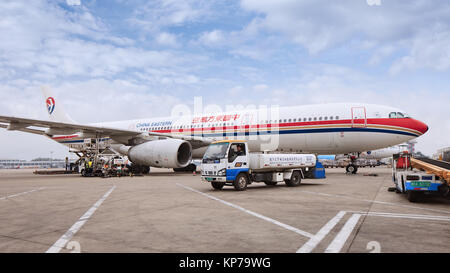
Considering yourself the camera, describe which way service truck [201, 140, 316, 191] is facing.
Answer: facing the viewer and to the left of the viewer

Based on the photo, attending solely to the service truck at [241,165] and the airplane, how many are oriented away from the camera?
0

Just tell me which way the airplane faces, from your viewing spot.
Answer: facing the viewer and to the right of the viewer
